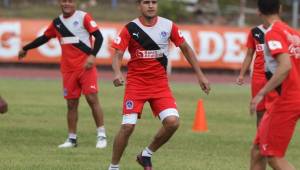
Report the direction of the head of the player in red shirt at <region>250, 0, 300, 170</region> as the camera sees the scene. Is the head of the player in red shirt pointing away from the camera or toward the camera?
away from the camera

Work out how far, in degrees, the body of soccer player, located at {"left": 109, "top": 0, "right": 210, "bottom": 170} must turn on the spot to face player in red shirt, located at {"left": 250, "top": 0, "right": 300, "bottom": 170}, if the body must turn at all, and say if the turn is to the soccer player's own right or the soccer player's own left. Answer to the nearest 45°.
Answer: approximately 45° to the soccer player's own left

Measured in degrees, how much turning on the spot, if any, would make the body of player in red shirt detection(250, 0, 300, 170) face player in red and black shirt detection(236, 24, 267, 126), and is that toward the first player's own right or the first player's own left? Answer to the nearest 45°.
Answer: approximately 45° to the first player's own right

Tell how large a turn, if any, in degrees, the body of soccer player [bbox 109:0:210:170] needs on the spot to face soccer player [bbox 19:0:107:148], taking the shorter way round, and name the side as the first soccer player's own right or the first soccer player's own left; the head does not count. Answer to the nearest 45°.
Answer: approximately 135° to the first soccer player's own right

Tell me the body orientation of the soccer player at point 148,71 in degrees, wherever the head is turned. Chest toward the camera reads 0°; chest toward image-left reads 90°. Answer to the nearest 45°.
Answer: approximately 0°

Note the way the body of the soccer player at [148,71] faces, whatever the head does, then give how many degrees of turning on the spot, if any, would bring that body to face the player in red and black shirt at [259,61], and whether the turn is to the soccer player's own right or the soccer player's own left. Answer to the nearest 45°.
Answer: approximately 135° to the soccer player's own left

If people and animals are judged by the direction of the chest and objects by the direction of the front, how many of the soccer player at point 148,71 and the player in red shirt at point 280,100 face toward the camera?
1

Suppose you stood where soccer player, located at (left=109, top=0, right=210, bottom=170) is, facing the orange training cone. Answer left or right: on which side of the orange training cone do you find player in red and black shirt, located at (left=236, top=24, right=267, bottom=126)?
right

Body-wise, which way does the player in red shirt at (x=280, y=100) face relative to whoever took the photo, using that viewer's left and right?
facing away from the viewer and to the left of the viewer
